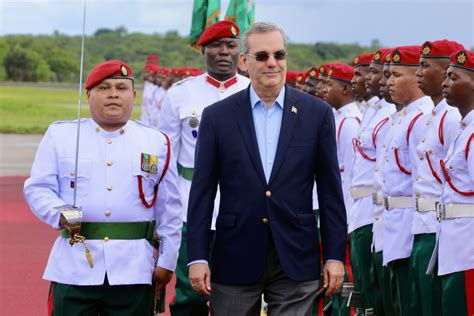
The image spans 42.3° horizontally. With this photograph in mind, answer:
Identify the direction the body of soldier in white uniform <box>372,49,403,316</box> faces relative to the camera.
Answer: to the viewer's left

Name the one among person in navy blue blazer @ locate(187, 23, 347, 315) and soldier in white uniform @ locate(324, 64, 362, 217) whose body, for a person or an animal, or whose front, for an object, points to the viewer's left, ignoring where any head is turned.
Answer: the soldier in white uniform

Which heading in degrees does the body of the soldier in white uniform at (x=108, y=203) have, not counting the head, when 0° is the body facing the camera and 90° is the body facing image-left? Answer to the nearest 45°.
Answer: approximately 0°

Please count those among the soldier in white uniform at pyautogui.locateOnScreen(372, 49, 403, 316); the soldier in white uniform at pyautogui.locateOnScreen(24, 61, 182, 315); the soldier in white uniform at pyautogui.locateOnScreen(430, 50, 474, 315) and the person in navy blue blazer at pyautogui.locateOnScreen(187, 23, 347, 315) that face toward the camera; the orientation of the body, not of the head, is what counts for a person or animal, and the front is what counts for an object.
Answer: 2

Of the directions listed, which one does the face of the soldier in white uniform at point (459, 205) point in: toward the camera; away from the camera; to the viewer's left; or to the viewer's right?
to the viewer's left

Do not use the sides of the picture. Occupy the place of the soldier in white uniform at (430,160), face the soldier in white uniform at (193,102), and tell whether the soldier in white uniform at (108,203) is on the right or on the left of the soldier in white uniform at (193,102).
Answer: left

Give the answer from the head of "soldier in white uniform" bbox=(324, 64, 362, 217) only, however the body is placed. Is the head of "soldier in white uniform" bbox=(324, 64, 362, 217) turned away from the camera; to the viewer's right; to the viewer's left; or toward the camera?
to the viewer's left

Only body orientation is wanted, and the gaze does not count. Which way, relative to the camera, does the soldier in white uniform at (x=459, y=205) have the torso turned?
to the viewer's left
